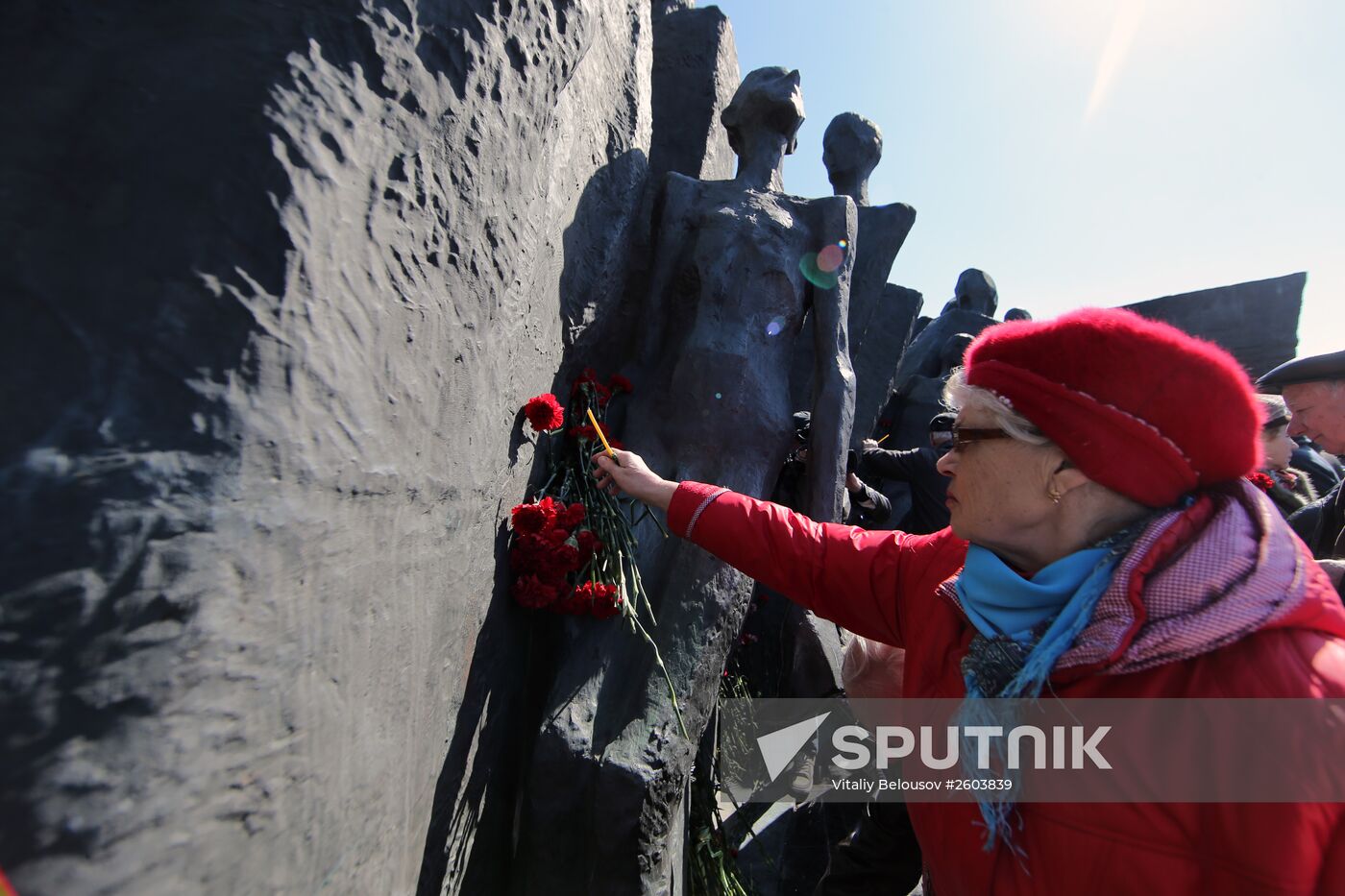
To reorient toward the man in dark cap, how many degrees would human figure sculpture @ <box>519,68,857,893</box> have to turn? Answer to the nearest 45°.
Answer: approximately 90° to its left

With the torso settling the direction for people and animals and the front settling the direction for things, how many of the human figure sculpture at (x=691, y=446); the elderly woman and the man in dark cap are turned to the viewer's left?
2

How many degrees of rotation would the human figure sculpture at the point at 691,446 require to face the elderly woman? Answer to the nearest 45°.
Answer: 0° — it already faces them

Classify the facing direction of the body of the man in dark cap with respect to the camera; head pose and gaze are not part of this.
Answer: to the viewer's left

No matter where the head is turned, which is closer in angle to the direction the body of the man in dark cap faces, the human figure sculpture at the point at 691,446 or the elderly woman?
the human figure sculpture

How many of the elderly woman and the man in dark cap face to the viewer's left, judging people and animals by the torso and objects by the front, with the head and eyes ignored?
2

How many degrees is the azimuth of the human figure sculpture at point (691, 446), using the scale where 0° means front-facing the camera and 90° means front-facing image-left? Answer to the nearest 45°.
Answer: approximately 0°

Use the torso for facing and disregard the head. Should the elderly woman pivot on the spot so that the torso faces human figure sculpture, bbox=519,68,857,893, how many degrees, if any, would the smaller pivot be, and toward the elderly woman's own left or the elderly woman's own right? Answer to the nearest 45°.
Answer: approximately 45° to the elderly woman's own right

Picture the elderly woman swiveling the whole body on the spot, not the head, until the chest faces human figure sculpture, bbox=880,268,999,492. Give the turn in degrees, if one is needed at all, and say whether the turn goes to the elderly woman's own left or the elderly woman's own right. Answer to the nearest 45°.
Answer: approximately 90° to the elderly woman's own right

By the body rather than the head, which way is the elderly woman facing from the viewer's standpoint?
to the viewer's left

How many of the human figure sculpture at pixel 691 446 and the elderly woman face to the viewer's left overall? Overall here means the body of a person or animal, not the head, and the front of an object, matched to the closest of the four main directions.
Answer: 1

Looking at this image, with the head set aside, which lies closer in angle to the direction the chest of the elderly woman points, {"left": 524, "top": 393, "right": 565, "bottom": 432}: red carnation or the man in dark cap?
the red carnation

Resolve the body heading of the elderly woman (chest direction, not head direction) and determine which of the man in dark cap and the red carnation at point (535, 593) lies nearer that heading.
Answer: the red carnation
